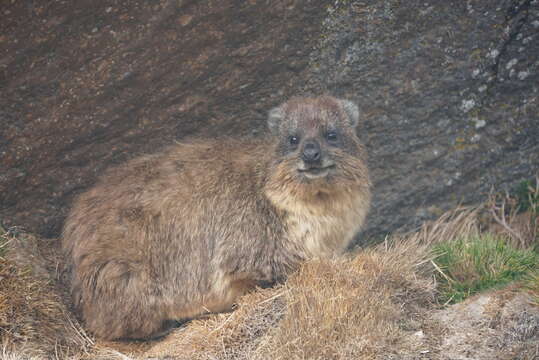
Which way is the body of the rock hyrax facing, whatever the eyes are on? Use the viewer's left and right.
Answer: facing to the right of the viewer
